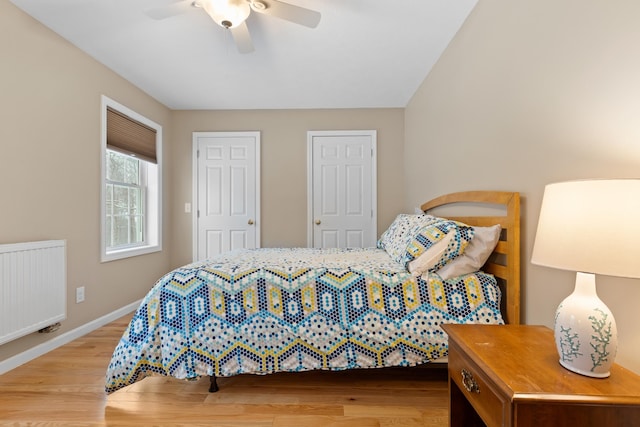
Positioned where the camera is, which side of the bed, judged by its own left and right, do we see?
left

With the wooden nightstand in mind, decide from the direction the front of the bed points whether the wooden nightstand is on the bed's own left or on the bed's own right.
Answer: on the bed's own left

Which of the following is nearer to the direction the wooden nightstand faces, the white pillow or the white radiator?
the white radiator

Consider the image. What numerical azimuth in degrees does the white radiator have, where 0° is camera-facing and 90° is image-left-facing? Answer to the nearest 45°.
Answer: approximately 315°

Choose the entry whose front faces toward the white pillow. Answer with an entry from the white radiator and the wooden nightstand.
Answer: the white radiator

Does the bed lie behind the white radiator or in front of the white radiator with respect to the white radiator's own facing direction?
in front

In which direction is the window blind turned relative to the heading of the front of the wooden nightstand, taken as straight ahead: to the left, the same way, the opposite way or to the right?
the opposite way

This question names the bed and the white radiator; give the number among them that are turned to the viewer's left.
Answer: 1

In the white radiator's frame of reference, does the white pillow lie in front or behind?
in front
